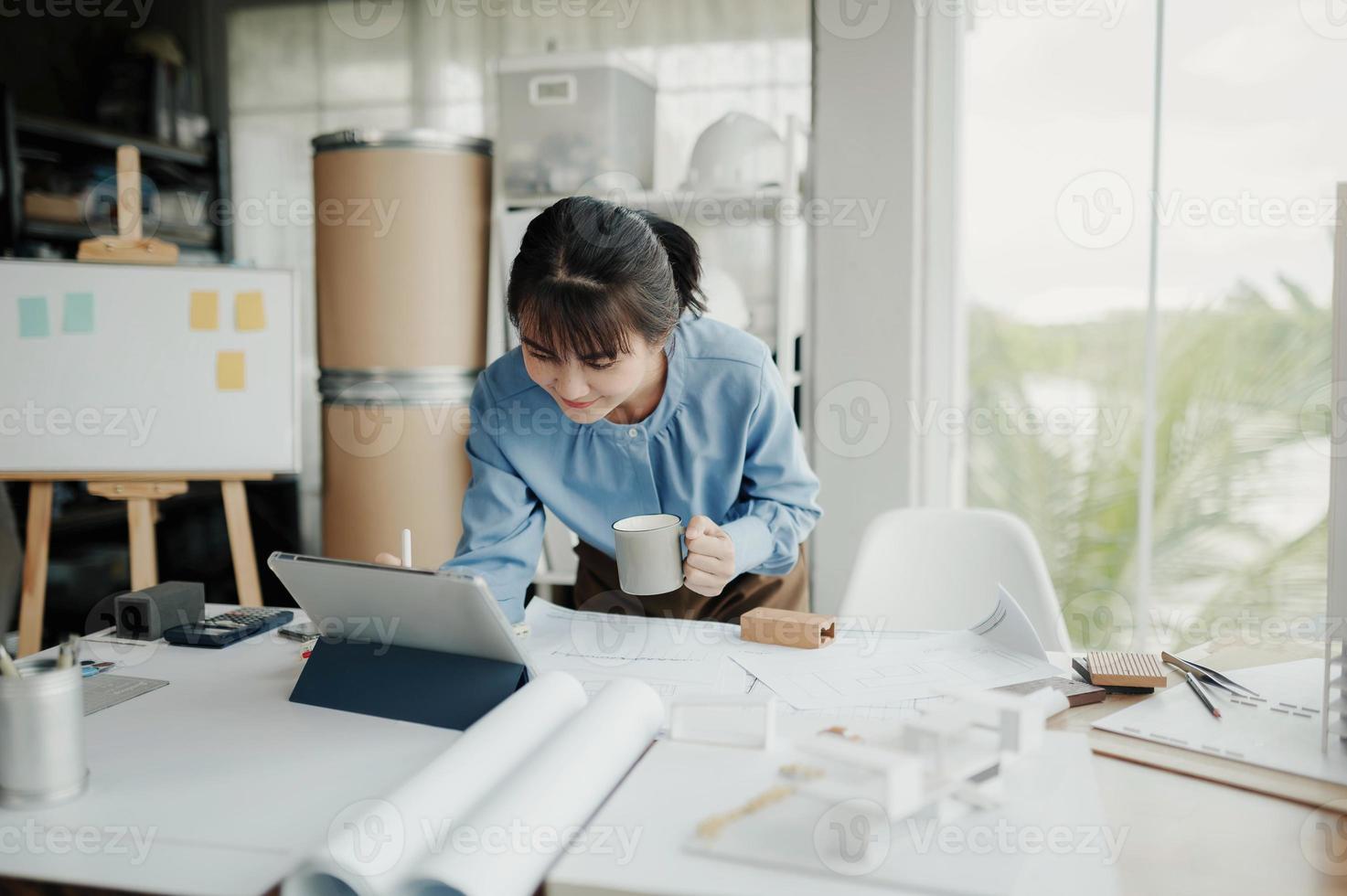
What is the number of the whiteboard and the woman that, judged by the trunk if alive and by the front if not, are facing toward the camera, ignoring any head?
2

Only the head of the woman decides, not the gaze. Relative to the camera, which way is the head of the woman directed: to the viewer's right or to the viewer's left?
to the viewer's left

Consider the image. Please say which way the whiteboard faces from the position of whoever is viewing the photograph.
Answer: facing the viewer

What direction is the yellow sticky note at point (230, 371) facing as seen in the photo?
toward the camera

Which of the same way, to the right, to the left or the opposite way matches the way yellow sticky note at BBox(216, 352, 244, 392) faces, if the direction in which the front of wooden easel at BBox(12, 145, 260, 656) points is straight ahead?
the same way

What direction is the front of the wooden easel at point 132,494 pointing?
toward the camera

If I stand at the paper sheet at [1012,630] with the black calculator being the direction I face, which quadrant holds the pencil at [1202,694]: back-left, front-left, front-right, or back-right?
back-left

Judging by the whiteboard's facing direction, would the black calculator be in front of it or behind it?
in front

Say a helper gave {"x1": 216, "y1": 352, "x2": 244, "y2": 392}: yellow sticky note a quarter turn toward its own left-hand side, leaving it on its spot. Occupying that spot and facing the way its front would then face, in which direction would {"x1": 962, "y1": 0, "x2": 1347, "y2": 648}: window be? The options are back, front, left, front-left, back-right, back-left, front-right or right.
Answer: front

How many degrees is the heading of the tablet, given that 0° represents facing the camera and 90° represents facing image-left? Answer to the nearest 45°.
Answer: approximately 225°

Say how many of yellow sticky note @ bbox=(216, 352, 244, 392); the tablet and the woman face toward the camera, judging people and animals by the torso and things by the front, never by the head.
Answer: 2

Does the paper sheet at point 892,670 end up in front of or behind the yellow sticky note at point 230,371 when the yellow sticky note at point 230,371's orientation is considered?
in front

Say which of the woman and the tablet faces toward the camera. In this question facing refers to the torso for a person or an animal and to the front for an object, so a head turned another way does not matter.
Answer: the woman

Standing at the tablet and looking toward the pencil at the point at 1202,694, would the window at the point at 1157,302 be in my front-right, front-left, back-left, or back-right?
front-left
